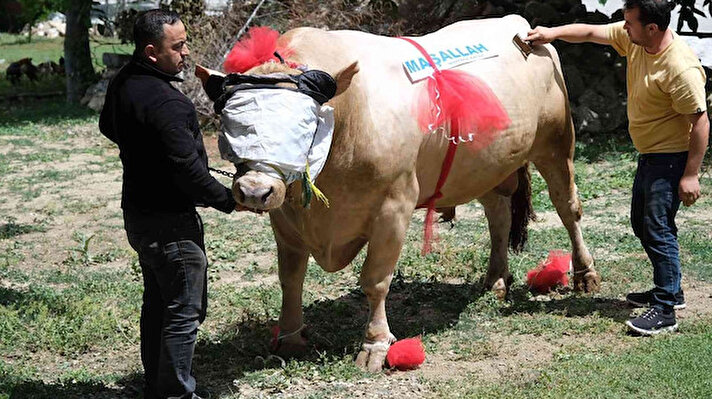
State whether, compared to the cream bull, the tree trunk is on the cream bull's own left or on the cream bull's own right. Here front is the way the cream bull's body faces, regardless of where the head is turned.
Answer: on the cream bull's own right

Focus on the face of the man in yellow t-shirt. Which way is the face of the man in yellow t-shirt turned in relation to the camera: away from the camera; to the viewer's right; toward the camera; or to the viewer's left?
to the viewer's left

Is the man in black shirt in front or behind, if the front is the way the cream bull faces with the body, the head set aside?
in front

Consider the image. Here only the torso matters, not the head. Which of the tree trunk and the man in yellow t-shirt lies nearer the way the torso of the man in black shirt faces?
the man in yellow t-shirt

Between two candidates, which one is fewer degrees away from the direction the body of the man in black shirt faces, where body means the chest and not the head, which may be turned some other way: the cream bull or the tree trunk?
the cream bull

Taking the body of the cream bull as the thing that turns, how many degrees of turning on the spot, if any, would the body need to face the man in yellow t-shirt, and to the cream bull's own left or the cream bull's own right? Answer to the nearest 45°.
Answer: approximately 135° to the cream bull's own left

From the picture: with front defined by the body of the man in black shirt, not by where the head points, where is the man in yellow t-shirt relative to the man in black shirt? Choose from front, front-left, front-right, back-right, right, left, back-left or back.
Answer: front

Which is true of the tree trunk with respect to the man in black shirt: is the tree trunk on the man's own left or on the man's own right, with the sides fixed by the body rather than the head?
on the man's own left

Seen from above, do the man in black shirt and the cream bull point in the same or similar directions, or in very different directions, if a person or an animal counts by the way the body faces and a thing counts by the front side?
very different directions

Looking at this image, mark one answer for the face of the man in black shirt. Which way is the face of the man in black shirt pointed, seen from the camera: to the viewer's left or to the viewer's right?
to the viewer's right

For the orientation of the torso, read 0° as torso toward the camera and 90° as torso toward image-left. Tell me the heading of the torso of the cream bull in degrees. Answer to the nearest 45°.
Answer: approximately 45°

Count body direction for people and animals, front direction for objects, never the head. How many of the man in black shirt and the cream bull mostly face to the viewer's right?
1

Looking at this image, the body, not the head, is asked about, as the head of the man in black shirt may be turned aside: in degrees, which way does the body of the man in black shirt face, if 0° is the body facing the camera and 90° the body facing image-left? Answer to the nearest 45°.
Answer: approximately 270°
